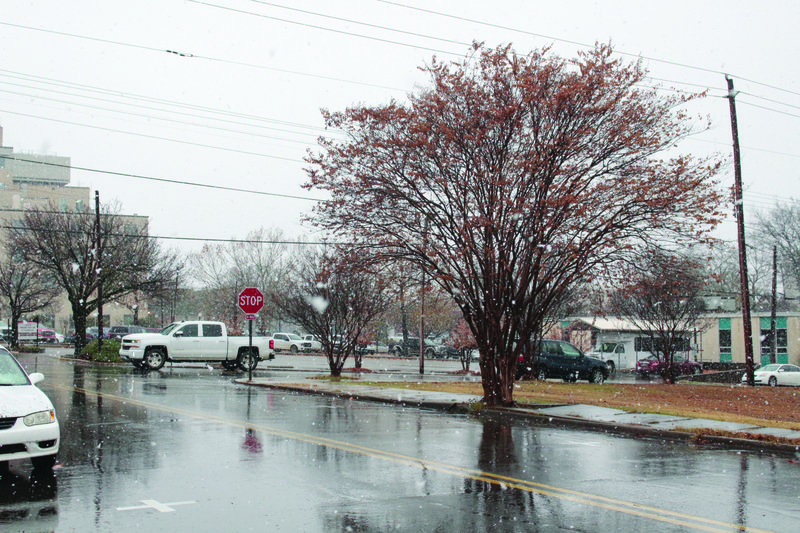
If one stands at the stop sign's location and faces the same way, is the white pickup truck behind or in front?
behind

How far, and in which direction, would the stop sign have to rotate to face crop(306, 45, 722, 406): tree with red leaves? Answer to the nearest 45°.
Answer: approximately 45° to its left

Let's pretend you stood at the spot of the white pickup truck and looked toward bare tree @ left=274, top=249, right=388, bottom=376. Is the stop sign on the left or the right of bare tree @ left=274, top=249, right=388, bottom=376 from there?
right

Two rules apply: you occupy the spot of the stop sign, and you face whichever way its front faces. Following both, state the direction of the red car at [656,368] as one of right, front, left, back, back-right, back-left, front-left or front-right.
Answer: back-left

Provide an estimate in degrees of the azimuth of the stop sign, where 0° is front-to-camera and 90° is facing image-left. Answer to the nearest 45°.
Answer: approximately 0°

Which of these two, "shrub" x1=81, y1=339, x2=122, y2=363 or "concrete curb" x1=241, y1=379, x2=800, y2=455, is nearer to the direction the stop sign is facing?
the concrete curb
